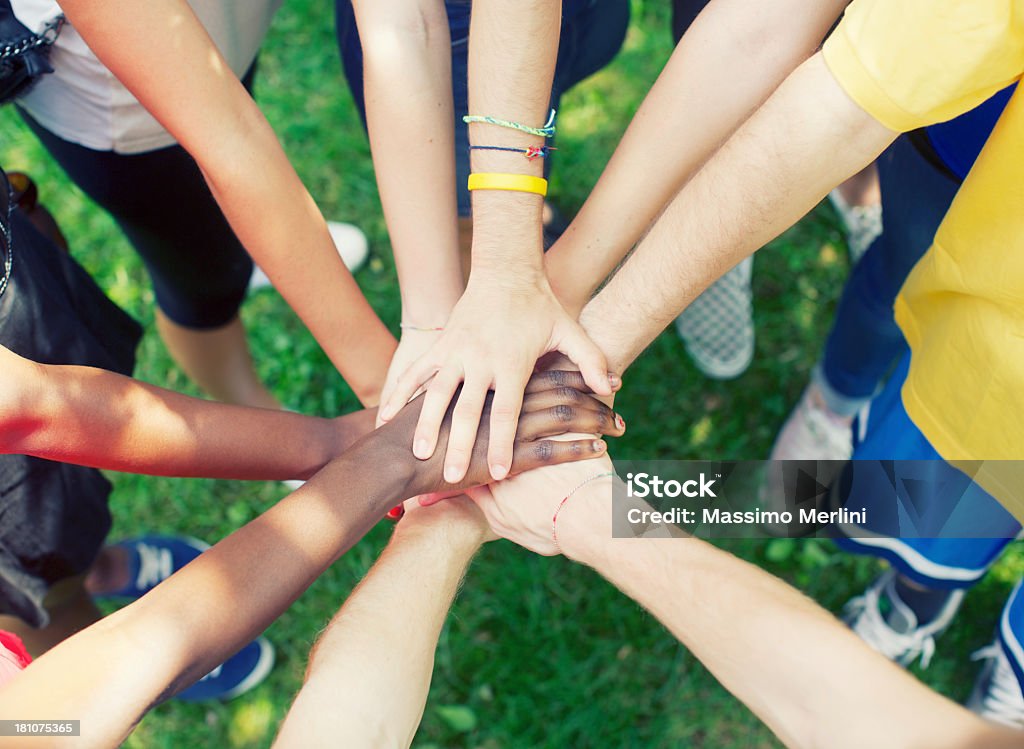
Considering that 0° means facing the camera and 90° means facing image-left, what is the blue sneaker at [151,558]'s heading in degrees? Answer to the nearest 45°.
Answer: approximately 270°

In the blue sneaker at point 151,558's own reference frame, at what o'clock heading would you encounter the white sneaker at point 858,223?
The white sneaker is roughly at 12 o'clock from the blue sneaker.

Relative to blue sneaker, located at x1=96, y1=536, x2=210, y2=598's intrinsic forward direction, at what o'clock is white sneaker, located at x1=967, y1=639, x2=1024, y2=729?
The white sneaker is roughly at 1 o'clock from the blue sneaker.
